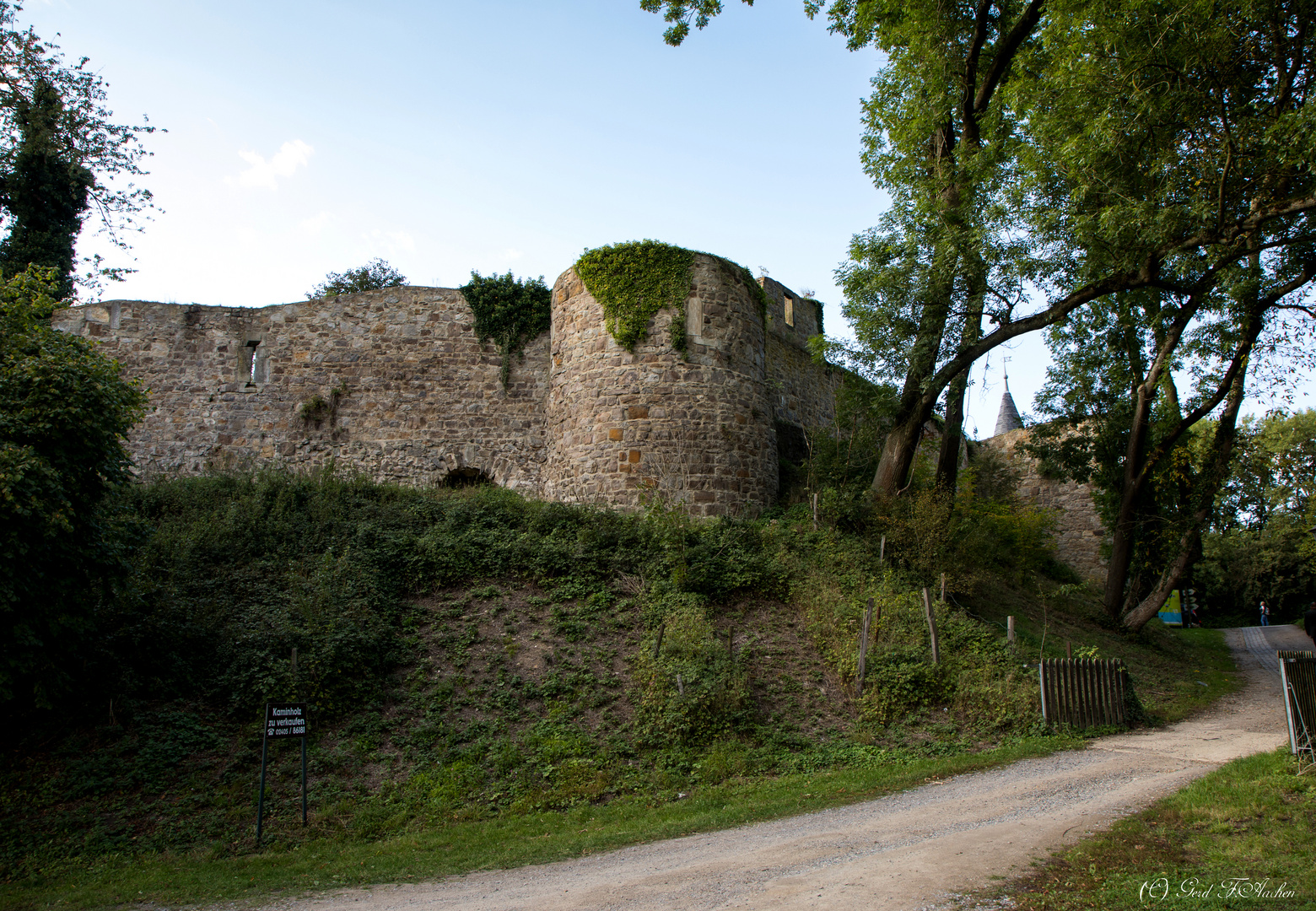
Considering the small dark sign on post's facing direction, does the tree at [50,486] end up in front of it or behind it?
behind

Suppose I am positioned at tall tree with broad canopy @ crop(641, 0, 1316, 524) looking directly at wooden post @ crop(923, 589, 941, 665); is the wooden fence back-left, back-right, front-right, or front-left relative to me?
front-left

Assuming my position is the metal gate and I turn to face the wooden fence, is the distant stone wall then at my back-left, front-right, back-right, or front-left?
front-right

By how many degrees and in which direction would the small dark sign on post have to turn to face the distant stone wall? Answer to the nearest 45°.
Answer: approximately 90° to its left

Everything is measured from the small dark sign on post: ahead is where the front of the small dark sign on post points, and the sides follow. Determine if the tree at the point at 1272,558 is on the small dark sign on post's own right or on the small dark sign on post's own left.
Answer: on the small dark sign on post's own left
